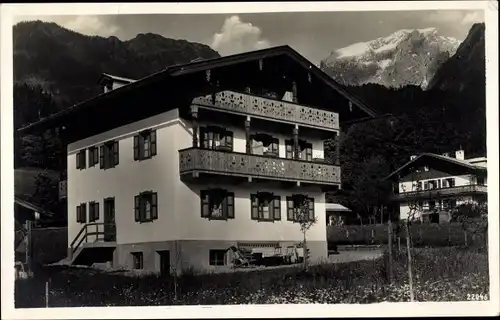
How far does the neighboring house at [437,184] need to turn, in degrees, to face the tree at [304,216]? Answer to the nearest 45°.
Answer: approximately 45° to its right

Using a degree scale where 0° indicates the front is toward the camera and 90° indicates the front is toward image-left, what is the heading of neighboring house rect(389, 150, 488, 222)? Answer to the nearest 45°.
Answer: approximately 45°
